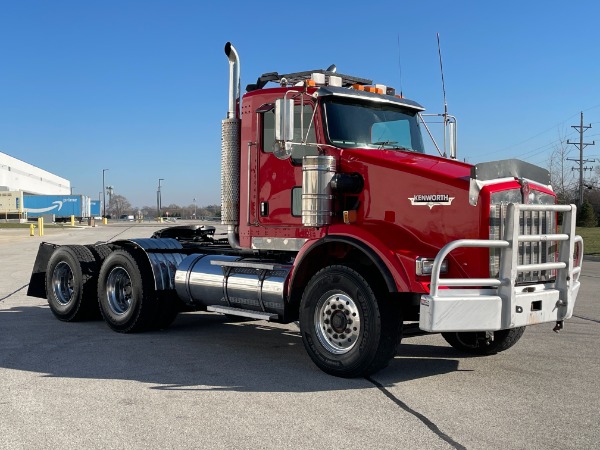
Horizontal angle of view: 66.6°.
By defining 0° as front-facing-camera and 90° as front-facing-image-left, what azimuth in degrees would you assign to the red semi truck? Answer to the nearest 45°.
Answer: approximately 315°
